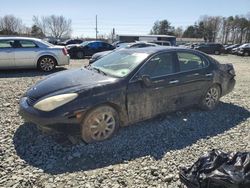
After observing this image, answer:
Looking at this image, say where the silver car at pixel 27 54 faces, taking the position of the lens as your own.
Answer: facing to the left of the viewer

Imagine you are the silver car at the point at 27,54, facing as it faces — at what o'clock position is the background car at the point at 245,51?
The background car is roughly at 5 o'clock from the silver car.

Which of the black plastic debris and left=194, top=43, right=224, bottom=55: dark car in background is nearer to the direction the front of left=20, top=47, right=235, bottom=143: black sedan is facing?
the black plastic debris

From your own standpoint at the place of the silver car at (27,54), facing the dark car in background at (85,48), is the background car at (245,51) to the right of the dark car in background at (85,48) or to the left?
right

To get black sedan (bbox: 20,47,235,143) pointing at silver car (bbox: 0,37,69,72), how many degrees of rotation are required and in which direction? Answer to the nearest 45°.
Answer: approximately 90° to its right

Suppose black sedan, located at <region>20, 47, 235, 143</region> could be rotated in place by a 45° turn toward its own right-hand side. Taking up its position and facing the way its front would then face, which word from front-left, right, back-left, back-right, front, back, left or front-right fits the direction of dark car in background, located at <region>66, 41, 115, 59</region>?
right

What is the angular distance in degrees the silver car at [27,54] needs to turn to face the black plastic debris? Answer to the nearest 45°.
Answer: approximately 90° to its left
